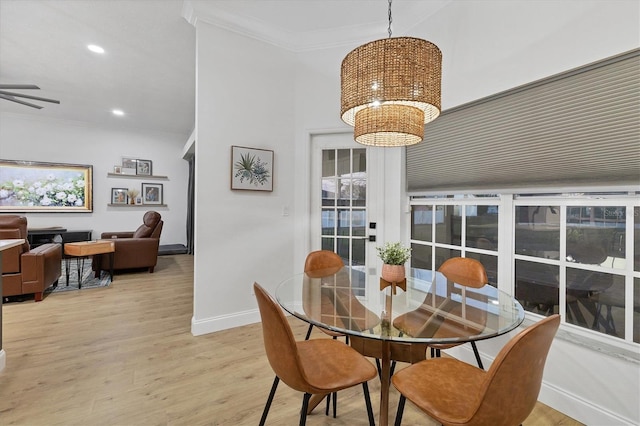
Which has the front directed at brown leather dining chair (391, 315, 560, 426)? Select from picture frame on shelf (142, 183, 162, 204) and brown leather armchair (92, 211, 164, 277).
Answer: the picture frame on shelf

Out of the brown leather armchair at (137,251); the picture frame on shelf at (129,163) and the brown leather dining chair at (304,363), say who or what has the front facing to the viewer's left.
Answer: the brown leather armchair

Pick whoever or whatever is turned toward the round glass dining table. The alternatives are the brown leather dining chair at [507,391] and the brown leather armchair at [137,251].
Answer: the brown leather dining chair

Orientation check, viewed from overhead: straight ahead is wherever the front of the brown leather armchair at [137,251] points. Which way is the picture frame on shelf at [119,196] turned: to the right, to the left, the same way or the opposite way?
to the left

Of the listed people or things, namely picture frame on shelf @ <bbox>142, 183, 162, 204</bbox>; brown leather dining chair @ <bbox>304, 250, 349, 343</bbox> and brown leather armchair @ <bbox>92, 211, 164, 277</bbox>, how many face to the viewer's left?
1

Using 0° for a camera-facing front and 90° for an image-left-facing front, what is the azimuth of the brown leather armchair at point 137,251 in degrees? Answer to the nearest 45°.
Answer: approximately 90°

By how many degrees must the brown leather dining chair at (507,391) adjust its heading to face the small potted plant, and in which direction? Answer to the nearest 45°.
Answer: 0° — it already faces it

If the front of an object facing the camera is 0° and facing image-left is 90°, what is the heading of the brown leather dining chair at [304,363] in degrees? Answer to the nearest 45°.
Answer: approximately 225°

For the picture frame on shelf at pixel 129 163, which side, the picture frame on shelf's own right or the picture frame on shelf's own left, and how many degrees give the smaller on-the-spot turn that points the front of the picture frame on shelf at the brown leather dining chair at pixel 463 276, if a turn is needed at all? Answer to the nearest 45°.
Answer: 0° — it already faces it

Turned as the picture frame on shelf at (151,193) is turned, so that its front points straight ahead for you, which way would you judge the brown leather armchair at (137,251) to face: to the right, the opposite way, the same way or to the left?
to the right

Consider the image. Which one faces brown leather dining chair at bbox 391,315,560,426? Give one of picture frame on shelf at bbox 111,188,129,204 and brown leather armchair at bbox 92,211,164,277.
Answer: the picture frame on shelf

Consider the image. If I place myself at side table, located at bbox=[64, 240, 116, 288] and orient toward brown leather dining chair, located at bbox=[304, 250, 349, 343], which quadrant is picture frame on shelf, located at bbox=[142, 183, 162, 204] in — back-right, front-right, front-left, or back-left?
back-left

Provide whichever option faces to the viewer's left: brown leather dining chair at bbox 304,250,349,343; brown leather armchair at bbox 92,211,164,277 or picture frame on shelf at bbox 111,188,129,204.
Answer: the brown leather armchair

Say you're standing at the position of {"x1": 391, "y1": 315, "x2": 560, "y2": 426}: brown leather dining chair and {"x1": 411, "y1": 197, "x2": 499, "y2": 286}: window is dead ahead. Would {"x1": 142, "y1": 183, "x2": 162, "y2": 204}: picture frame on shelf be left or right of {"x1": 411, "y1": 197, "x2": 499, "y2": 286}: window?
left

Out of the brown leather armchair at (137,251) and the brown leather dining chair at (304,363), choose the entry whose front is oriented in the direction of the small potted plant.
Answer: the brown leather dining chair
